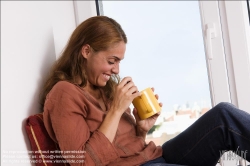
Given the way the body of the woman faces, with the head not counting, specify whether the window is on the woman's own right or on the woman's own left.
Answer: on the woman's own left

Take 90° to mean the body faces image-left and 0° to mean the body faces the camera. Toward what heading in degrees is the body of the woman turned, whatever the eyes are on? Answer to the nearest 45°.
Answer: approximately 270°
